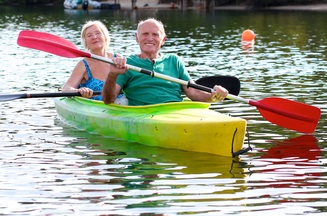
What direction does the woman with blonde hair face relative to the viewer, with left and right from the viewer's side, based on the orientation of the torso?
facing the viewer and to the right of the viewer

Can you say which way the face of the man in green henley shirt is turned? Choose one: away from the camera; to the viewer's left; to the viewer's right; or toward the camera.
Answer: toward the camera

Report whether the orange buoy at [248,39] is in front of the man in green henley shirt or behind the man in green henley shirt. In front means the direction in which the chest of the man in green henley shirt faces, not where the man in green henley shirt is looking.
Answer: behind

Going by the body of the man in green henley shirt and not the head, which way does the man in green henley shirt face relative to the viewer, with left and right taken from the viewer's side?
facing the viewer

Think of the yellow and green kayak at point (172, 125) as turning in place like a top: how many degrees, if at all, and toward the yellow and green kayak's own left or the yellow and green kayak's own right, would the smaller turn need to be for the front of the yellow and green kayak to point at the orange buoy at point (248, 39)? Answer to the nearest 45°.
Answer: approximately 135° to the yellow and green kayak's own left
